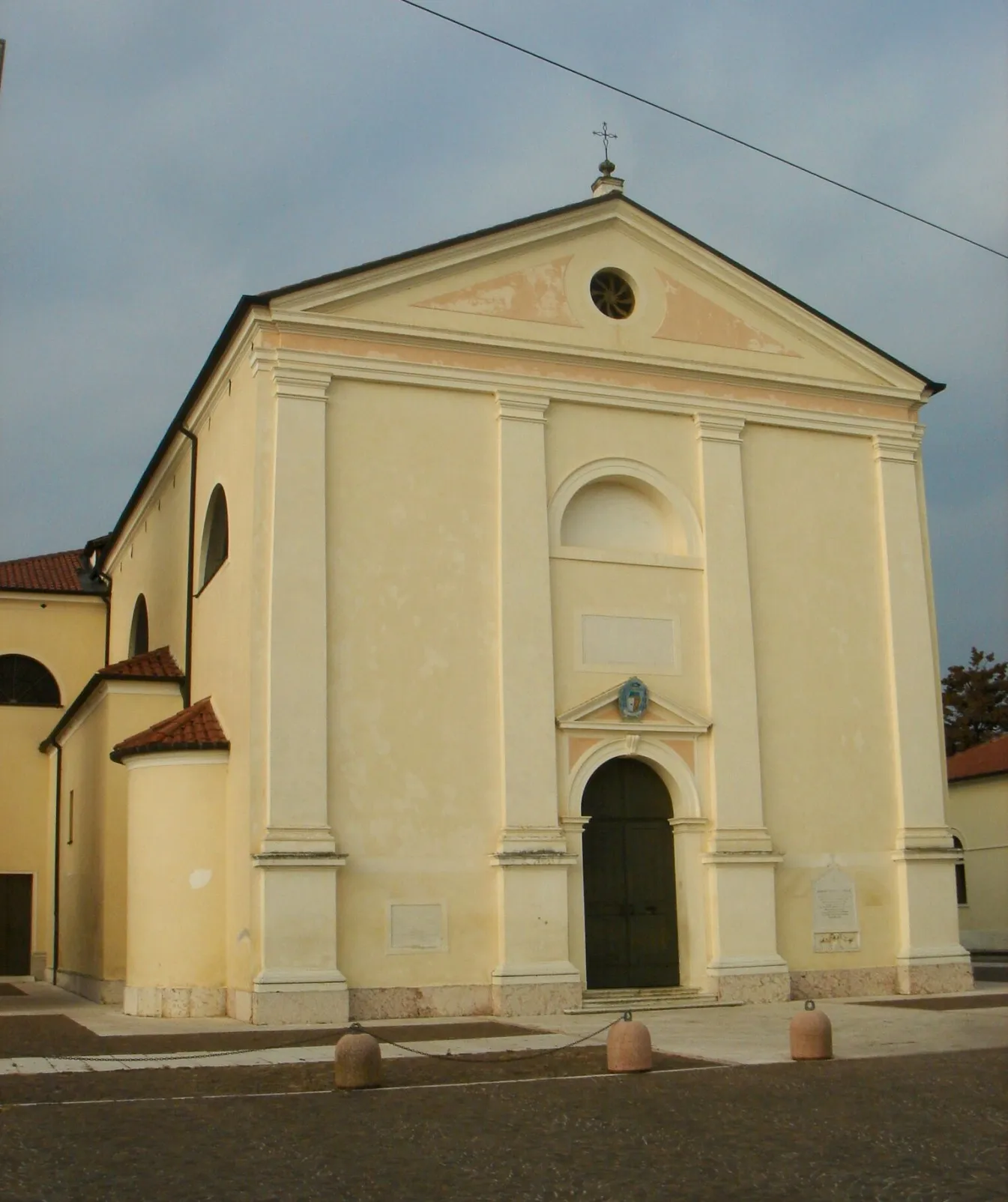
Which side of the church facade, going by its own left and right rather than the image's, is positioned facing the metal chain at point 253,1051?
right

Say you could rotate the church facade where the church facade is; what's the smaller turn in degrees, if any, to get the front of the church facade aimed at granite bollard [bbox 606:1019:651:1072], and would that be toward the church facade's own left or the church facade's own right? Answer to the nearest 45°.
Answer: approximately 45° to the church facade's own right

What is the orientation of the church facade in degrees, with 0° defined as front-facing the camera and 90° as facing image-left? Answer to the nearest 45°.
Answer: approximately 315°

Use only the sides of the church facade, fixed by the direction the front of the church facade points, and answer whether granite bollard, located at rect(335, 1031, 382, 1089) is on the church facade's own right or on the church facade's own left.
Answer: on the church facade's own right
